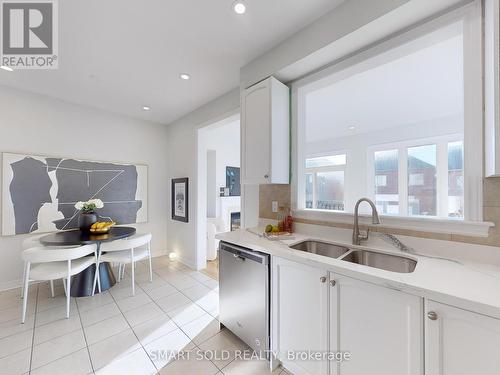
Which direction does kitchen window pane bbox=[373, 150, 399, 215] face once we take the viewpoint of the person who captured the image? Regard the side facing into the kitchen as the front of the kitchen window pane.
facing the viewer

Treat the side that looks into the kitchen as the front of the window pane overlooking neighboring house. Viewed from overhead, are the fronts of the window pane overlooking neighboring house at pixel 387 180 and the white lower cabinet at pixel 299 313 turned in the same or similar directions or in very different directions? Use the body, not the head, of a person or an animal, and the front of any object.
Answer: same or similar directions

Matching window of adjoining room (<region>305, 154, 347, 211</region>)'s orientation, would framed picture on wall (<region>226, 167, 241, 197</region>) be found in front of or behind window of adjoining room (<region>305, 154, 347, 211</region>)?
in front

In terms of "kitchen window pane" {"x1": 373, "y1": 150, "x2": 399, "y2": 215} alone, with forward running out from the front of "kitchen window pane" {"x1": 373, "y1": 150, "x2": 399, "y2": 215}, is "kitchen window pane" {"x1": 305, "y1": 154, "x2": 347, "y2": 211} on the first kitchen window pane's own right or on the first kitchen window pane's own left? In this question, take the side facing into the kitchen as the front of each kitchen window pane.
on the first kitchen window pane's own right

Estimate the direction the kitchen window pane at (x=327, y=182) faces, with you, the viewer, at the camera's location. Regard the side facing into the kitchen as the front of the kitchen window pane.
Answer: facing the viewer and to the left of the viewer

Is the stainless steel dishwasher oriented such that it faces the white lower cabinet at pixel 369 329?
no

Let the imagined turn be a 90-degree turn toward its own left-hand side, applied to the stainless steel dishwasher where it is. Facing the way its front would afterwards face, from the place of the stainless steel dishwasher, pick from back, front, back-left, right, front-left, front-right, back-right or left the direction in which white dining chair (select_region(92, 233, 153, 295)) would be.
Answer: back

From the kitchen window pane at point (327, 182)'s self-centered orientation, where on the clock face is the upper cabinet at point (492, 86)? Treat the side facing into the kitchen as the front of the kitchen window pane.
The upper cabinet is roughly at 10 o'clock from the kitchen window pane.

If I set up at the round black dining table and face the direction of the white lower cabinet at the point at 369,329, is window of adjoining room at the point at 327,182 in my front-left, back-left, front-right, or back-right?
front-left

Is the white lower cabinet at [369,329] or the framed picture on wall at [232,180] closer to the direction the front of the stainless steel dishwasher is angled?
the white lower cabinet

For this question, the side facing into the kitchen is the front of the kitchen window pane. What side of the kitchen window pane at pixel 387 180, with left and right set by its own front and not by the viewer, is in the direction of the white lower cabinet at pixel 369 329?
front

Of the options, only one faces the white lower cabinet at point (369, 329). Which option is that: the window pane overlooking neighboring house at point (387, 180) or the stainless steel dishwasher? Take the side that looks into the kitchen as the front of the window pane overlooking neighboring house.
the window pane overlooking neighboring house

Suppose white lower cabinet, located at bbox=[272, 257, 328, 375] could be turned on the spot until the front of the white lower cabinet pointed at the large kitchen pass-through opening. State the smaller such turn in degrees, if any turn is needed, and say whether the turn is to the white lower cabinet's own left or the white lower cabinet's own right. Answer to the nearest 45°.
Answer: approximately 180°

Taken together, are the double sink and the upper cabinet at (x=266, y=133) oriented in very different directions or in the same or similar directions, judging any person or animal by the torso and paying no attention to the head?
same or similar directions

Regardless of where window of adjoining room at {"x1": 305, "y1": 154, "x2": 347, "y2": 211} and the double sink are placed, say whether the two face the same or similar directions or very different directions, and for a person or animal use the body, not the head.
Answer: same or similar directions
